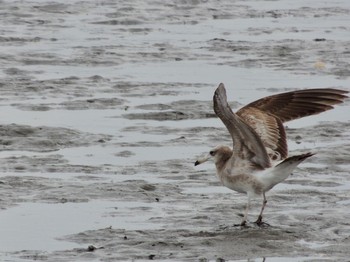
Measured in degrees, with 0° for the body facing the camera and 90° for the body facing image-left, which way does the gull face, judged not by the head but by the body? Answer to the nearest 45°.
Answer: approximately 90°
